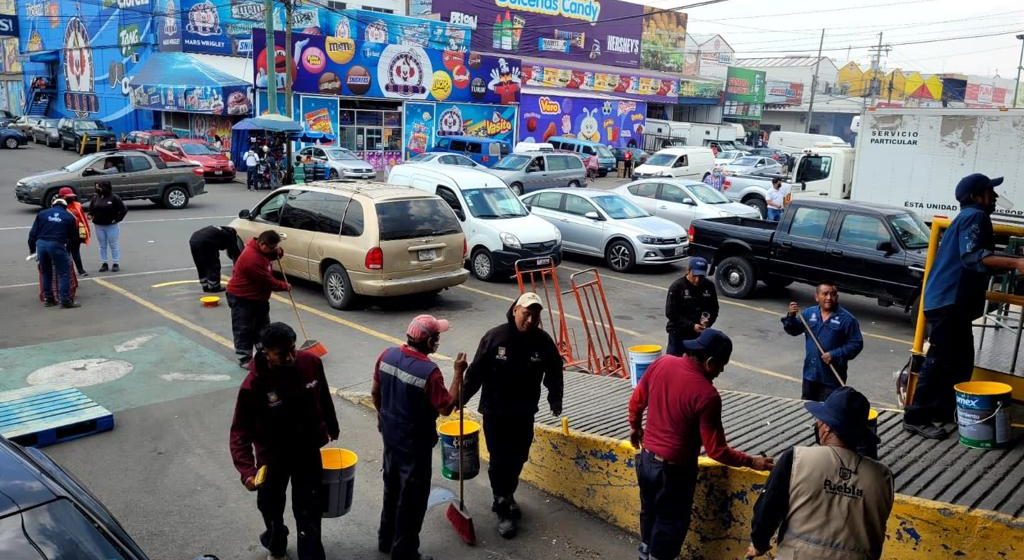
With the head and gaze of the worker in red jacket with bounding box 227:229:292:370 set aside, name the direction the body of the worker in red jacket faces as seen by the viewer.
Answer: to the viewer's right

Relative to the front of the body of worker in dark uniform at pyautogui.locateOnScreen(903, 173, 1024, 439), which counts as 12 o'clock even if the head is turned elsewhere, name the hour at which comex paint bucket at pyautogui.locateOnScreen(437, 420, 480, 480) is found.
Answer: The comex paint bucket is roughly at 5 o'clock from the worker in dark uniform.

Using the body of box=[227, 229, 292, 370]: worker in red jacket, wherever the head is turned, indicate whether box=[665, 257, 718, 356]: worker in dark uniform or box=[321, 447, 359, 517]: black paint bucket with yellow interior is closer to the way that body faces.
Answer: the worker in dark uniform

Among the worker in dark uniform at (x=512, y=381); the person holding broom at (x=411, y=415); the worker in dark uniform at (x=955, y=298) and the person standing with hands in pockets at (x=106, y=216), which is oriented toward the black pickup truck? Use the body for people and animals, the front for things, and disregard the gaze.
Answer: the person holding broom

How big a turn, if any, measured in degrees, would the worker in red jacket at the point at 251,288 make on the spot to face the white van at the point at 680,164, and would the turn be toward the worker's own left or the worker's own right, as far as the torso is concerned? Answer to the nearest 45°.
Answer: approximately 45° to the worker's own left

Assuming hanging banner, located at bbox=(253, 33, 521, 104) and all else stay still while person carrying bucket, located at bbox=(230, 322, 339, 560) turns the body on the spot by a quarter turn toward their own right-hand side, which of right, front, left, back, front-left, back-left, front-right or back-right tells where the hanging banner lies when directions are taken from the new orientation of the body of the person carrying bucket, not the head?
right

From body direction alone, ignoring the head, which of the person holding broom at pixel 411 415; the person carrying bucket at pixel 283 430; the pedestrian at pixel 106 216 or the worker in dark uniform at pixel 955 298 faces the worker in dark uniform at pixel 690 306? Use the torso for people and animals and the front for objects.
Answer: the person holding broom at pixel 411 415

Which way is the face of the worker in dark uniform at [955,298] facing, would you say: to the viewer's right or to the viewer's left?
to the viewer's right

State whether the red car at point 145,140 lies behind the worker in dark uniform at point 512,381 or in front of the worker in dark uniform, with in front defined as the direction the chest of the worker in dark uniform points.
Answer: behind
